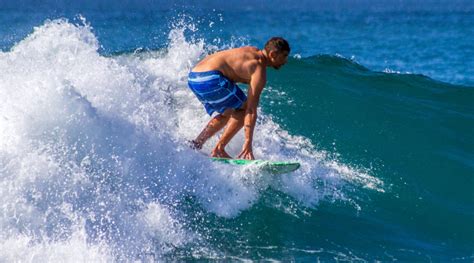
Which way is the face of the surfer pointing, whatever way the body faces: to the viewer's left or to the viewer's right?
to the viewer's right

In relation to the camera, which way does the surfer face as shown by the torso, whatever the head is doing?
to the viewer's right
